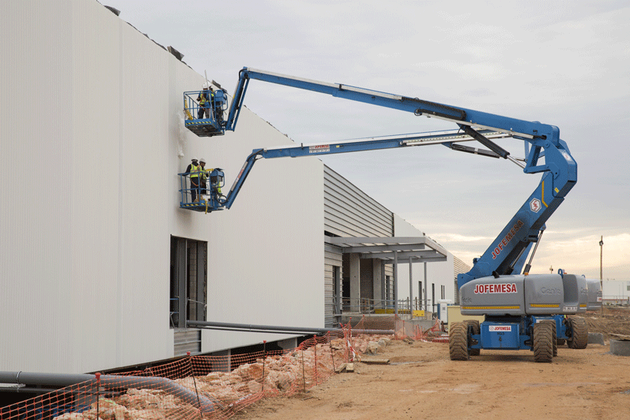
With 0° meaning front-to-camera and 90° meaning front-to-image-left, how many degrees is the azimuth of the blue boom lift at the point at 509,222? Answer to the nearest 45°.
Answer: approximately 90°

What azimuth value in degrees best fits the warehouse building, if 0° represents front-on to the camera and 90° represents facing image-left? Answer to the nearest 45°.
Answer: approximately 315°
